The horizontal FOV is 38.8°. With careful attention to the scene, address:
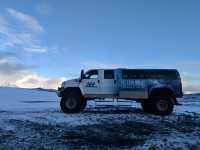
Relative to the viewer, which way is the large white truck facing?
to the viewer's left
